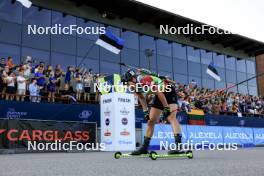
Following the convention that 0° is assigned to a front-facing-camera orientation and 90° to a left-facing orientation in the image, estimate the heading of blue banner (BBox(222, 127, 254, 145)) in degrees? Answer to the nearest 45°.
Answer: approximately 0°

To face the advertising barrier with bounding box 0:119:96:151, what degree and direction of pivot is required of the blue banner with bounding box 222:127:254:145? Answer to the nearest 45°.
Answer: approximately 45° to its right

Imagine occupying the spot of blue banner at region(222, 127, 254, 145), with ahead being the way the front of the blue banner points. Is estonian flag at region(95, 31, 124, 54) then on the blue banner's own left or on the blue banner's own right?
on the blue banner's own right

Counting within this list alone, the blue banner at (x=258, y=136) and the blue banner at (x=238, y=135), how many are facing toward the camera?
2

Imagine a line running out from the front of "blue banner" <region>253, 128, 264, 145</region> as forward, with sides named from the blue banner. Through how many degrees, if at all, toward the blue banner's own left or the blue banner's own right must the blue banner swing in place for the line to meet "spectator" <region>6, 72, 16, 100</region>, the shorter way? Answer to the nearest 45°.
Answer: approximately 45° to the blue banner's own right

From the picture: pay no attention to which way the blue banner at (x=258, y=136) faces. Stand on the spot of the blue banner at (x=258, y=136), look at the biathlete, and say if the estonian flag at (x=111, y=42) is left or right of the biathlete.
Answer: right

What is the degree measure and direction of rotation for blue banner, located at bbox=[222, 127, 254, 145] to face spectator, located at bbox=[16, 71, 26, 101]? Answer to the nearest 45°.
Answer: approximately 45° to its right

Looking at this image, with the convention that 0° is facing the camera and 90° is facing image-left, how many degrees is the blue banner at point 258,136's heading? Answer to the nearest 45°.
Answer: approximately 0°
